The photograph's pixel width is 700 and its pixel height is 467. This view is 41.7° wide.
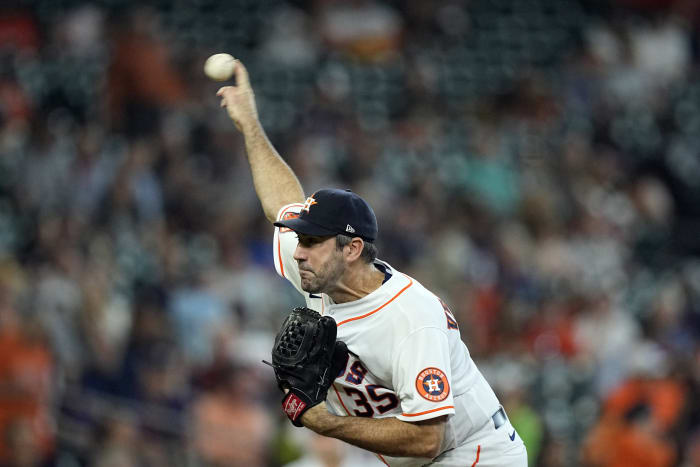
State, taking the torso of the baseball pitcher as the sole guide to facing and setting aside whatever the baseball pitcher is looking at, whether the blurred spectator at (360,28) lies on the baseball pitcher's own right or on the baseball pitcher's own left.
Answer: on the baseball pitcher's own right

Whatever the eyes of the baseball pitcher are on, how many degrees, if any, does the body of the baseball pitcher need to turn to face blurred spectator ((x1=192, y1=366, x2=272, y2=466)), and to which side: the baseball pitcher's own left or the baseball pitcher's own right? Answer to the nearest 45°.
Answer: approximately 135° to the baseball pitcher's own right

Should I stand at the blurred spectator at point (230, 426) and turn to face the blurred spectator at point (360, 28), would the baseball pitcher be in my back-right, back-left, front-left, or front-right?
back-right

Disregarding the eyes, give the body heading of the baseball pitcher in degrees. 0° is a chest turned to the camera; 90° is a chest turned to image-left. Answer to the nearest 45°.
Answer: approximately 45°

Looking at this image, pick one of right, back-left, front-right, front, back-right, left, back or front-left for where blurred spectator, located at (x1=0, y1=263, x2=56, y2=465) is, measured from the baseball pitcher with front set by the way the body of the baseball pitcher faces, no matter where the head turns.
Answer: right
